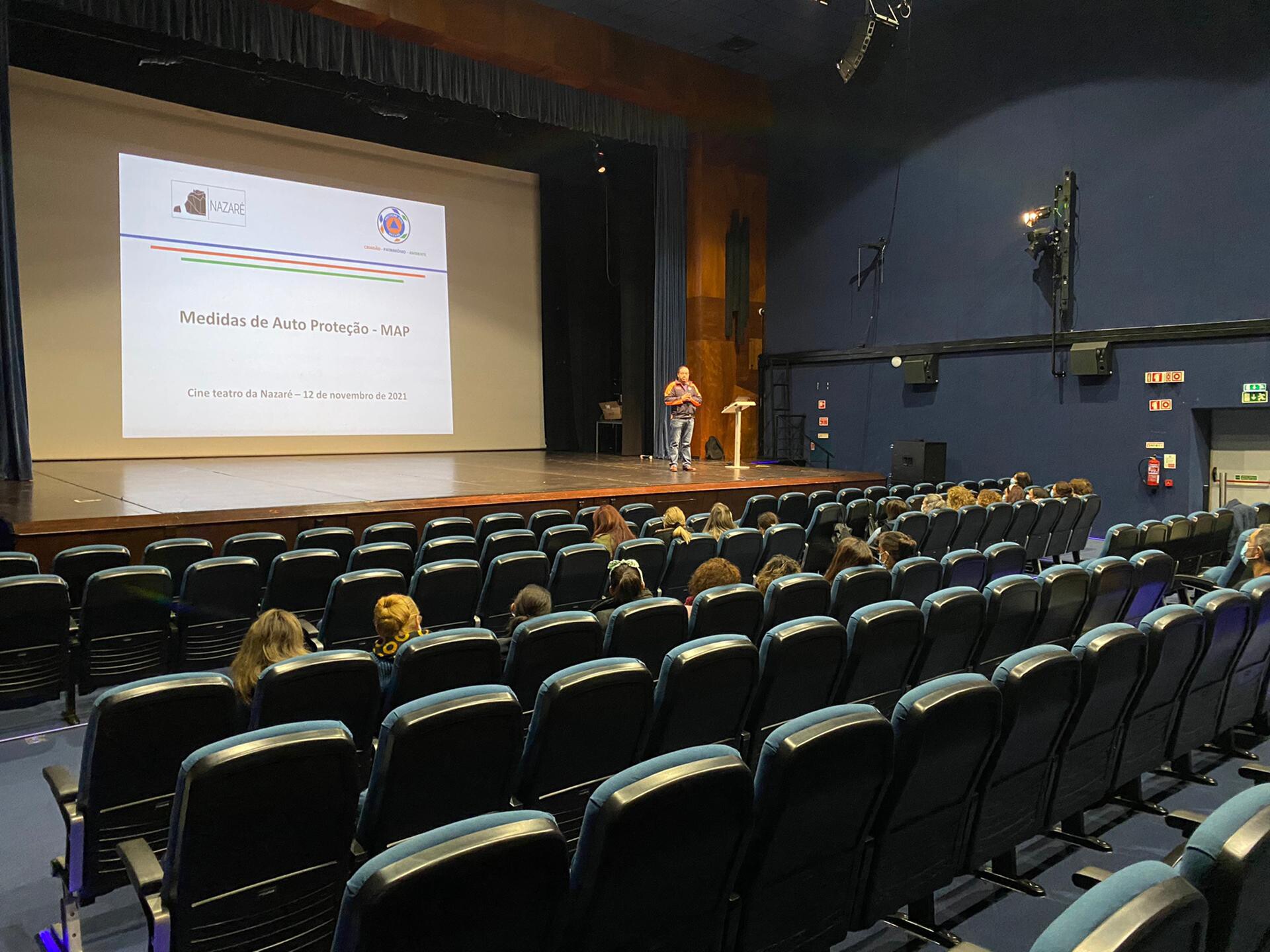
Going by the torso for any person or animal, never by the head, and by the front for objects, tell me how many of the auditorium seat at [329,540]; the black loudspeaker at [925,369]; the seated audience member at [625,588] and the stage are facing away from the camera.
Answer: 2

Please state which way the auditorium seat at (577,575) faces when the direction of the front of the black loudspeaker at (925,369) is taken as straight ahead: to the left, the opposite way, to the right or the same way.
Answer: to the right

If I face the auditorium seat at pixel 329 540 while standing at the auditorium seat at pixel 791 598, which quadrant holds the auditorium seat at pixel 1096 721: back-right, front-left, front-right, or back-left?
back-left

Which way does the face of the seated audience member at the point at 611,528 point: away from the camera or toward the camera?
away from the camera

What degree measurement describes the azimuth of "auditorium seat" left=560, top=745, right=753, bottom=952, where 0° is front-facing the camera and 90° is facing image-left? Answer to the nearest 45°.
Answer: approximately 135°

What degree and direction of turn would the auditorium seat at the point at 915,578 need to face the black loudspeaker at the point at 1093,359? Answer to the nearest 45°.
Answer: approximately 45° to its right

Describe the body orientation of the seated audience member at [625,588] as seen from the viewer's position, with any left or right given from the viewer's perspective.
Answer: facing away from the viewer

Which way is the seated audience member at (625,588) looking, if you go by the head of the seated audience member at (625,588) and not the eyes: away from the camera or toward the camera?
away from the camera

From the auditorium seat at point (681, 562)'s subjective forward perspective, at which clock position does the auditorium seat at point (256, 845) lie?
the auditorium seat at point (256, 845) is roughly at 8 o'clock from the auditorium seat at point (681, 562).

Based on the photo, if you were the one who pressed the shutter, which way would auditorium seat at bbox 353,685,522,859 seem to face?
facing away from the viewer and to the left of the viewer
